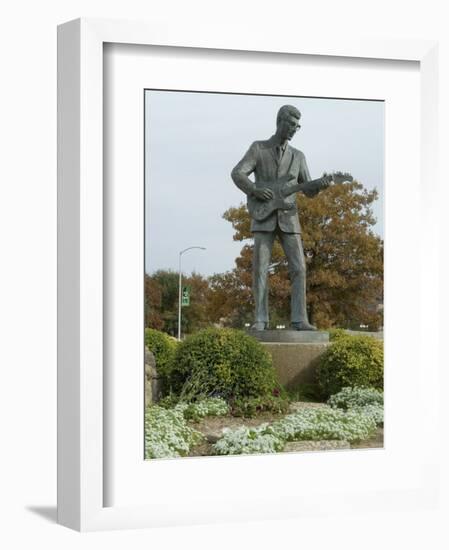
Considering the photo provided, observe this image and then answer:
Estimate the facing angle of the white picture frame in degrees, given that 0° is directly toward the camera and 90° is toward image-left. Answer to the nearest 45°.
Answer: approximately 315°
